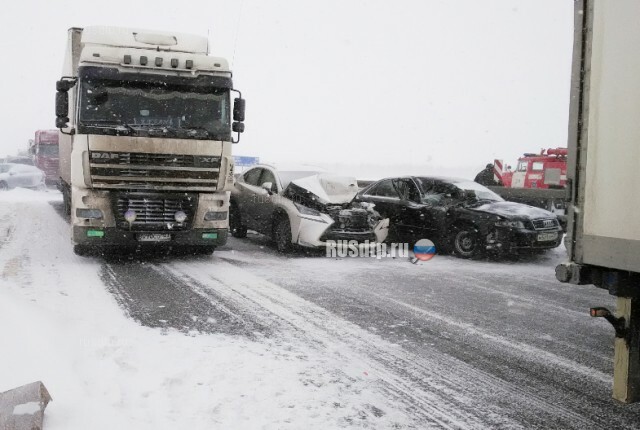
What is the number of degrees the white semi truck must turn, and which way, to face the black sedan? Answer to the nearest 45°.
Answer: approximately 90° to its left

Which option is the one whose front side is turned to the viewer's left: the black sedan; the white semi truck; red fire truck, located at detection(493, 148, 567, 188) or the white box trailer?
the red fire truck

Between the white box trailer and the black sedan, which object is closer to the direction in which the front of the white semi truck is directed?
the white box trailer

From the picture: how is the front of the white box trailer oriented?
away from the camera

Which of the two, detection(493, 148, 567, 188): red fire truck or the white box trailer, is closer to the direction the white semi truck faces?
the white box trailer

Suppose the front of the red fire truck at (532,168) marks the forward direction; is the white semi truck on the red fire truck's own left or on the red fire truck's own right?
on the red fire truck's own left

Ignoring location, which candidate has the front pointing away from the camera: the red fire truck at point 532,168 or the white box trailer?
the white box trailer

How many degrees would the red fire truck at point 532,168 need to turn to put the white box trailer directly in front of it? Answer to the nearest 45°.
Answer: approximately 90° to its left

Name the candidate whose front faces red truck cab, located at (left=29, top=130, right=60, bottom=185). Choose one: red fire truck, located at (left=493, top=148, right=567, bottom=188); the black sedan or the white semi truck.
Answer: red fire truck, located at (left=493, top=148, right=567, bottom=188)

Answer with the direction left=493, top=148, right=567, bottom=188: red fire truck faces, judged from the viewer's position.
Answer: facing to the left of the viewer

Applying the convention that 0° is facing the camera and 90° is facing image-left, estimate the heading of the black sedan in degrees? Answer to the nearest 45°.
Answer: approximately 315°

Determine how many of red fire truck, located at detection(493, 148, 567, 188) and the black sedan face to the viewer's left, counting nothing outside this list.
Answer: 1

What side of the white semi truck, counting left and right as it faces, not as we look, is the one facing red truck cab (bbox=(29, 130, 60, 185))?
back

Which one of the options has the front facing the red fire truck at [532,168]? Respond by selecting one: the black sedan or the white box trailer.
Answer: the white box trailer

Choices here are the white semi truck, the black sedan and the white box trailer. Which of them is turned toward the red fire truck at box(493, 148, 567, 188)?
the white box trailer

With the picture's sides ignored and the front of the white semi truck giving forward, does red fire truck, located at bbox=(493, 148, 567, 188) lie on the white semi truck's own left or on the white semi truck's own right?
on the white semi truck's own left

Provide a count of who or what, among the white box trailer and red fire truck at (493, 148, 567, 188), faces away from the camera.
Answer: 1

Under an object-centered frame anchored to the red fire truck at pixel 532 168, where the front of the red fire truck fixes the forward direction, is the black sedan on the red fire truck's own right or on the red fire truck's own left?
on the red fire truck's own left

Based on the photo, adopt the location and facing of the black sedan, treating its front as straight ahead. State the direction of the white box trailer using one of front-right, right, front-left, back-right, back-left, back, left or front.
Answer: front-right
